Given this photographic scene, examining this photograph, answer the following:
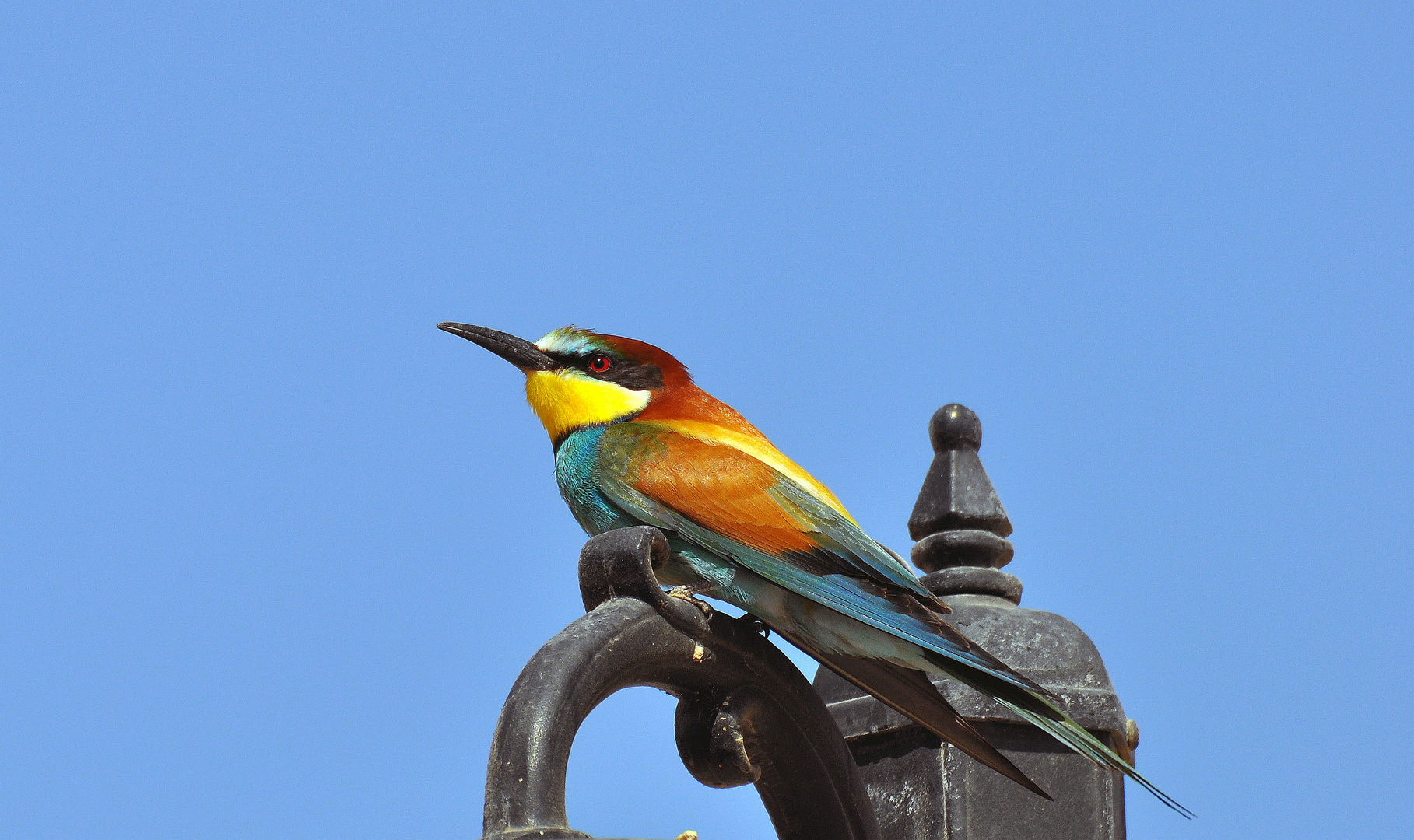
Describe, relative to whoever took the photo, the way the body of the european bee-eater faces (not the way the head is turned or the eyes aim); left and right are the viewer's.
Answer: facing to the left of the viewer
